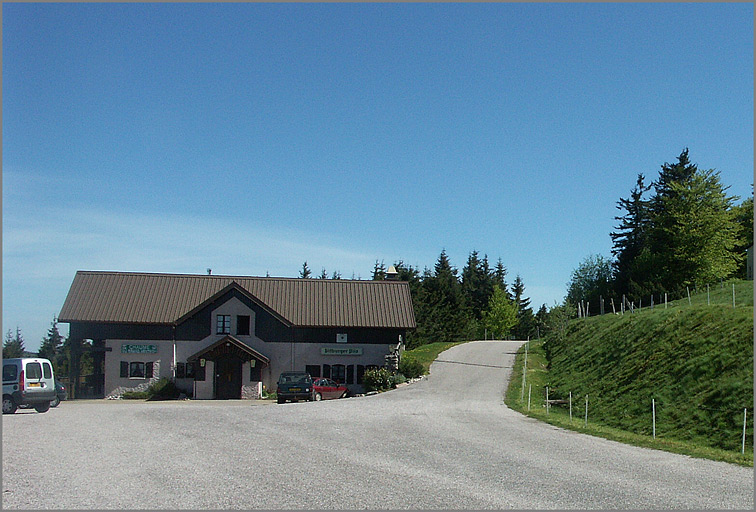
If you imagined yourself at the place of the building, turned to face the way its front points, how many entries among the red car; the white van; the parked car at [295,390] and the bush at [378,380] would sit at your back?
0

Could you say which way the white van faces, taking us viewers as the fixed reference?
facing away from the viewer and to the left of the viewer

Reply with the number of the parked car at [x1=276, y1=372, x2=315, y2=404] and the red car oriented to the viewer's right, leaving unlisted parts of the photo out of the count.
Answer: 1

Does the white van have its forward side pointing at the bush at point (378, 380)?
no

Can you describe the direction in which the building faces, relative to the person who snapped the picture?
facing the viewer

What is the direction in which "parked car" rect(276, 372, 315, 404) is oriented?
away from the camera

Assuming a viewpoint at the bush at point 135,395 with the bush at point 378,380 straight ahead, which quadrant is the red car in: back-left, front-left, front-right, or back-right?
front-right

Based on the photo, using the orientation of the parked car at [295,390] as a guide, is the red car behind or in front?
in front

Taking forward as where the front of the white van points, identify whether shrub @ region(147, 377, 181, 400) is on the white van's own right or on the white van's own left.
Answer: on the white van's own right

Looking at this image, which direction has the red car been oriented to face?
to the viewer's right

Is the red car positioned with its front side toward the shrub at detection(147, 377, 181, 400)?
no

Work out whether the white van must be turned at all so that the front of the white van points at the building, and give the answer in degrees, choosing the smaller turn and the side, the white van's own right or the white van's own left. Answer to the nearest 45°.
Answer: approximately 90° to the white van's own right

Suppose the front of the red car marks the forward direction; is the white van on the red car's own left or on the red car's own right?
on the red car's own right

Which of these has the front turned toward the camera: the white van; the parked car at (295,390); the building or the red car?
the building

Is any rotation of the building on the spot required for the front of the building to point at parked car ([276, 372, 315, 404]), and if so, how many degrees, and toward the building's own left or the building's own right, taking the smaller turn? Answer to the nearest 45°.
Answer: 0° — it already faces it
